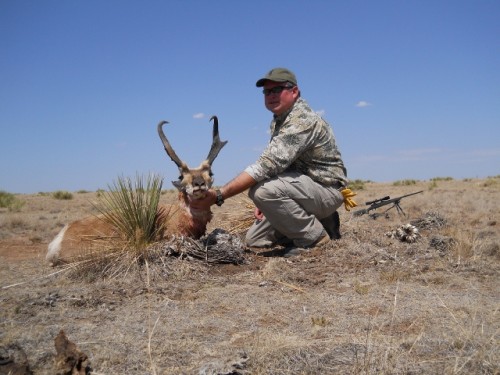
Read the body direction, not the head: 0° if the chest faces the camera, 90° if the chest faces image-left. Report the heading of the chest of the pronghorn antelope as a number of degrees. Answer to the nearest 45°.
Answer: approximately 270°

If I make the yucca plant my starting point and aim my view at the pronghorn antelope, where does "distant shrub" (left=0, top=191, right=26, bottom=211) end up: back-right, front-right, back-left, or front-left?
front-left

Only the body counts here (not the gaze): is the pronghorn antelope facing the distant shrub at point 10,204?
no

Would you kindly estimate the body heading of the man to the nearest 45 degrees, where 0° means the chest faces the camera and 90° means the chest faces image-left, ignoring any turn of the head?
approximately 90°

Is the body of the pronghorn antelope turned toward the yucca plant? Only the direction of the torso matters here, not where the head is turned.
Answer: no

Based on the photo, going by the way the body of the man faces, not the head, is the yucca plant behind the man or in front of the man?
in front

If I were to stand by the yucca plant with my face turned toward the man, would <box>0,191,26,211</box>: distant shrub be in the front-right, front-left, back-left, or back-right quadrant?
back-left
